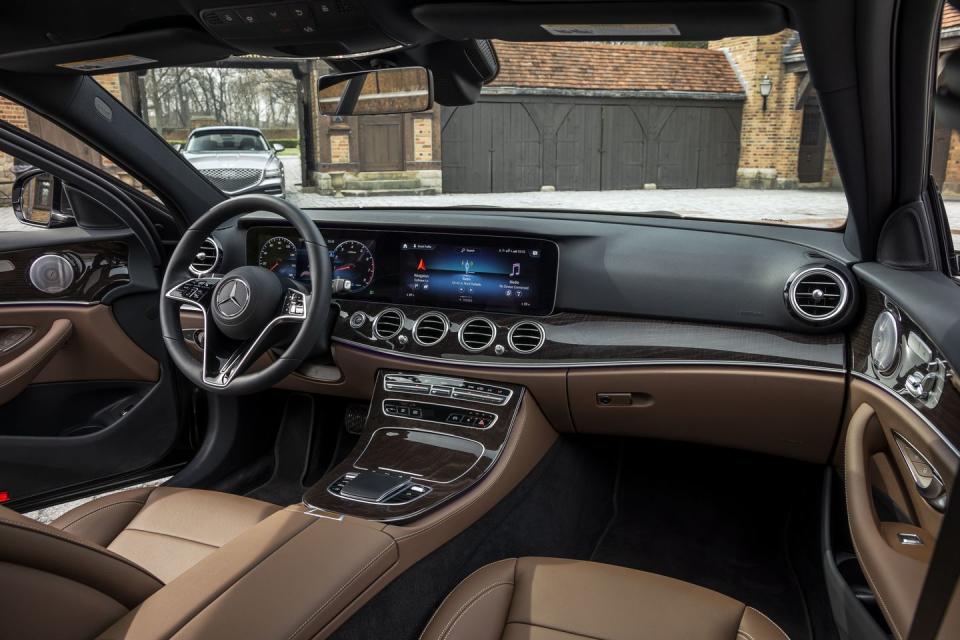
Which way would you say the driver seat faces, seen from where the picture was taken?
facing away from the viewer and to the right of the viewer

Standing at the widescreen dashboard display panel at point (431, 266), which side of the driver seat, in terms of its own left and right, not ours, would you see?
front

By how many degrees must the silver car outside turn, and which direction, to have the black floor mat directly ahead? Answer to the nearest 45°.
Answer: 0° — it already faces it

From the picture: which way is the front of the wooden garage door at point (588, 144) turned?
toward the camera

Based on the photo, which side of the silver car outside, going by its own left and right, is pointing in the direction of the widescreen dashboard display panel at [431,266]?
front

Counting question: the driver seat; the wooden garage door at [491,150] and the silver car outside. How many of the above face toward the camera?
2

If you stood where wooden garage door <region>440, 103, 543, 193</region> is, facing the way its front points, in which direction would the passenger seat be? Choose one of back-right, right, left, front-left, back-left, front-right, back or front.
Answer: front

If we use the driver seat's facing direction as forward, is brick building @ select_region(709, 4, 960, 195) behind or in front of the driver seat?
in front

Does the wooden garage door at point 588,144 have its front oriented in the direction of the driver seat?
yes

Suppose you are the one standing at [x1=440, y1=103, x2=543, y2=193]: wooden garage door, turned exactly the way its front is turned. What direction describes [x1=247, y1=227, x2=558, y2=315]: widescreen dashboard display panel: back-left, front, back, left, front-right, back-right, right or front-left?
front

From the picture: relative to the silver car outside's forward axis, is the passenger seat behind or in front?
in front

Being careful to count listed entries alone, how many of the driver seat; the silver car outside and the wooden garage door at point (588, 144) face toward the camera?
2

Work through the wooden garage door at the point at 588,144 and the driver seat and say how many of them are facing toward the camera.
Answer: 1

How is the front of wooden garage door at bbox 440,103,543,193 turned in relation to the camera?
facing the viewer

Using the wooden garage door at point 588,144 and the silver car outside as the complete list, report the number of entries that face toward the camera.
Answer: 2

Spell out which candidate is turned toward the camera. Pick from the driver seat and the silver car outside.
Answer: the silver car outside
